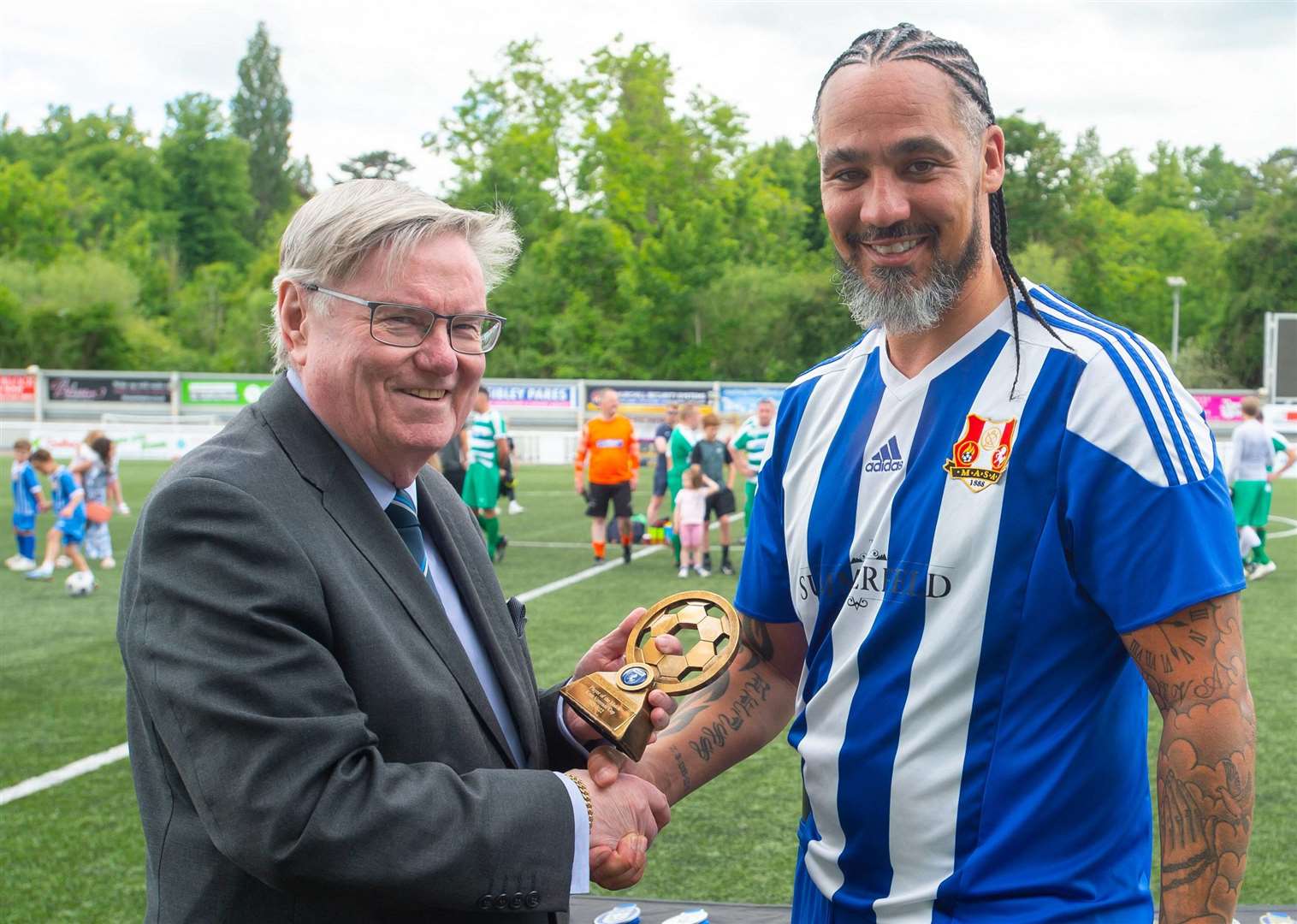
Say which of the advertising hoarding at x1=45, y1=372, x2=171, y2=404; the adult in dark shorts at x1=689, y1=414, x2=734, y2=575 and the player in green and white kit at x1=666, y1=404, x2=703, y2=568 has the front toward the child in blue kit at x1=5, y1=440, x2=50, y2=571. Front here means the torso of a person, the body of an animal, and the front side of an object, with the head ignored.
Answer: the advertising hoarding

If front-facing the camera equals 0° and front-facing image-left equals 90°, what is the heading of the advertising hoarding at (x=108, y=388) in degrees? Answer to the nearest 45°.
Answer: approximately 0°

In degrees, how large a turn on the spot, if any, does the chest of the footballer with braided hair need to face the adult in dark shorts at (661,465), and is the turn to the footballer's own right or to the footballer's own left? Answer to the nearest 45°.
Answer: approximately 135° to the footballer's own right

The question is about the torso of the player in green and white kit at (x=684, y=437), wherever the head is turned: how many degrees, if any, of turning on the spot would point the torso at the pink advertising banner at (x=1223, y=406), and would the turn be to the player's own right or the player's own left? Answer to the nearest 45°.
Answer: approximately 45° to the player's own left

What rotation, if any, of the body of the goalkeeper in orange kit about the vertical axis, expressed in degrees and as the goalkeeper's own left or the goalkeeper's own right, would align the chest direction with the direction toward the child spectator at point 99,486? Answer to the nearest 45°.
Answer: approximately 90° to the goalkeeper's own right

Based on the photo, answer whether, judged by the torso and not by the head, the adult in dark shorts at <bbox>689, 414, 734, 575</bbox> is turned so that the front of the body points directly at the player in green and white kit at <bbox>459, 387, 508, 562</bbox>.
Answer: no

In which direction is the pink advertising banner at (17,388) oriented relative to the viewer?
toward the camera

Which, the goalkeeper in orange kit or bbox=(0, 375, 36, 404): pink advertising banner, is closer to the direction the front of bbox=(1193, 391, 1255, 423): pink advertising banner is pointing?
the goalkeeper in orange kit

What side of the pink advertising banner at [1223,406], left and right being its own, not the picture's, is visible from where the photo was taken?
front

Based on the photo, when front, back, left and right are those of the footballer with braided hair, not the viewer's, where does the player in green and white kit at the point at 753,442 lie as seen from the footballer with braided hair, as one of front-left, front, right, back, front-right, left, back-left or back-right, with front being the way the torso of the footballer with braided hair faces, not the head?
back-right

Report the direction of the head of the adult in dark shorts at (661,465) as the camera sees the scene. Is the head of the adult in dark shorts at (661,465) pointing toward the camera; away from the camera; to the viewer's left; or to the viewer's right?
toward the camera

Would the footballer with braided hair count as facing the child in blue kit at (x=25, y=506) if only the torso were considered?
no

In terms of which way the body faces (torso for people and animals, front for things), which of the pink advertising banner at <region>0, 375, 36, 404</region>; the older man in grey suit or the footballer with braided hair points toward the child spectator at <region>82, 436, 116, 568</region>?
the pink advertising banner

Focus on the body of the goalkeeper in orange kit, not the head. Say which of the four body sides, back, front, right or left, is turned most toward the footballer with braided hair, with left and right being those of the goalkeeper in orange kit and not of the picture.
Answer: front
